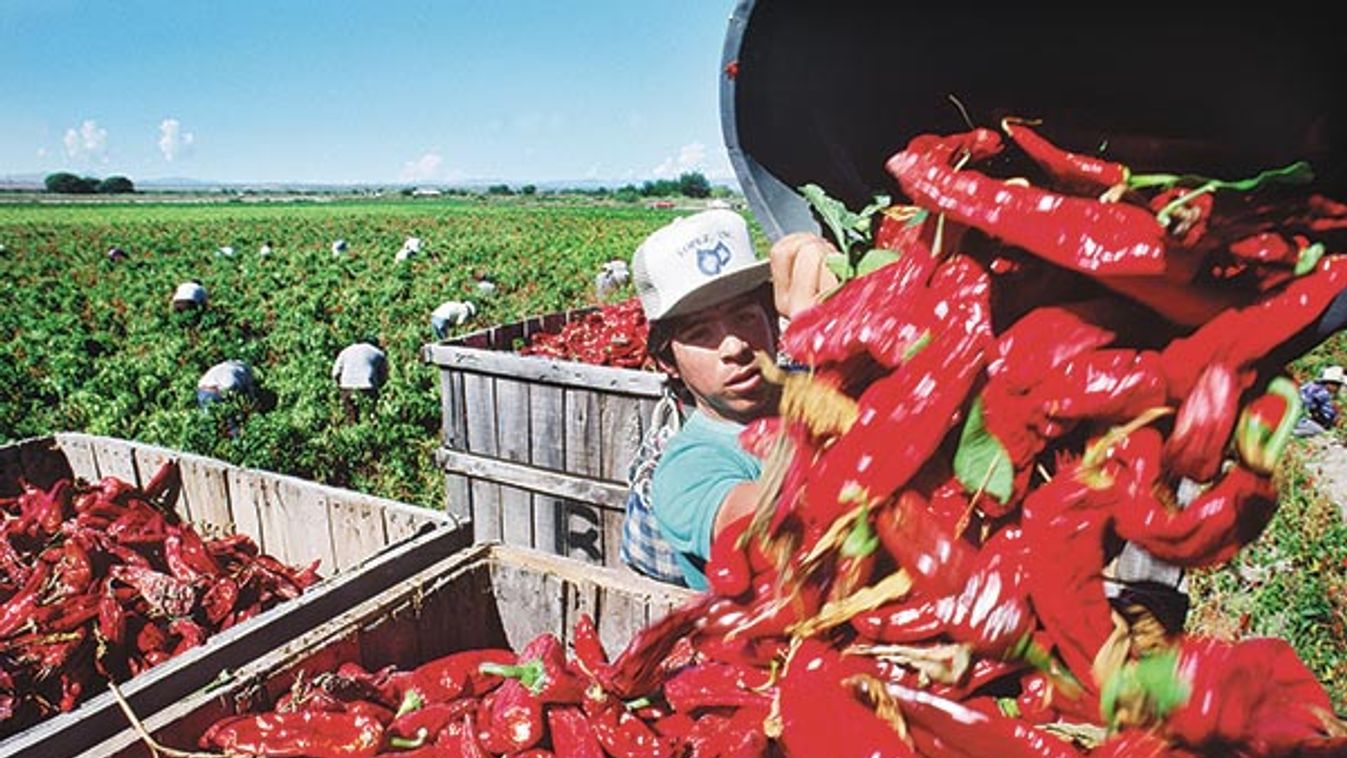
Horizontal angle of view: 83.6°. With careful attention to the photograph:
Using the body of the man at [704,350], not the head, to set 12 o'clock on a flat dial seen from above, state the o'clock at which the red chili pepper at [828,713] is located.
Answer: The red chili pepper is roughly at 1 o'clock from the man.

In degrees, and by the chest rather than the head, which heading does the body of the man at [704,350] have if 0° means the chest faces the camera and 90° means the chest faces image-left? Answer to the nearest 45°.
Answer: approximately 315°

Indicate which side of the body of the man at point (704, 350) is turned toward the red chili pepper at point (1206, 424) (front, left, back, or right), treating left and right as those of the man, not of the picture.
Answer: front

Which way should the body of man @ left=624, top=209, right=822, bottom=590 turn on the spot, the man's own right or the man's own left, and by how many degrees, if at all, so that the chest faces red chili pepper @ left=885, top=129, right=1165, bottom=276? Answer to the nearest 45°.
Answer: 0° — they already face it

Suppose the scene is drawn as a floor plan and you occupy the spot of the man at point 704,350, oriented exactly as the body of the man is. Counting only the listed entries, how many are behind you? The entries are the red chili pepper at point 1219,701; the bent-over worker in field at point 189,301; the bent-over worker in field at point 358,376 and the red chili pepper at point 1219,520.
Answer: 2

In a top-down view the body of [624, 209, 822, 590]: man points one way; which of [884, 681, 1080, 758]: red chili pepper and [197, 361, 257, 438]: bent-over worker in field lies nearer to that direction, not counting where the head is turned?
the red chili pepper

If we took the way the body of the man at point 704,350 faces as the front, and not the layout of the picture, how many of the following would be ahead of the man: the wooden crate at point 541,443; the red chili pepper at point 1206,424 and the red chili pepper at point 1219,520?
2

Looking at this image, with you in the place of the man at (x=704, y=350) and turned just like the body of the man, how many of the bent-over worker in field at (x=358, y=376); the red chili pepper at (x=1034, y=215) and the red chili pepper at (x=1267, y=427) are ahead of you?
2

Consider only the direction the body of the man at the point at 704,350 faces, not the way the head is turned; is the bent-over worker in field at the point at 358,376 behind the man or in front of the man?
behind

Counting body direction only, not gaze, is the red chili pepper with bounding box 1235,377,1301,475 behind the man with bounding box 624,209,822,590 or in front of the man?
in front

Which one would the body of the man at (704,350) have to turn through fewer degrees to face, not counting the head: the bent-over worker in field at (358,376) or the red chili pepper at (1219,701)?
the red chili pepper

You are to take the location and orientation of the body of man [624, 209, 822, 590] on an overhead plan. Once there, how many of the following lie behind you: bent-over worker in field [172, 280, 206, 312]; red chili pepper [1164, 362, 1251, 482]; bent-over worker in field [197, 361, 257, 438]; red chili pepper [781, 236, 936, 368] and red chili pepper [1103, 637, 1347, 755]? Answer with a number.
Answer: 2

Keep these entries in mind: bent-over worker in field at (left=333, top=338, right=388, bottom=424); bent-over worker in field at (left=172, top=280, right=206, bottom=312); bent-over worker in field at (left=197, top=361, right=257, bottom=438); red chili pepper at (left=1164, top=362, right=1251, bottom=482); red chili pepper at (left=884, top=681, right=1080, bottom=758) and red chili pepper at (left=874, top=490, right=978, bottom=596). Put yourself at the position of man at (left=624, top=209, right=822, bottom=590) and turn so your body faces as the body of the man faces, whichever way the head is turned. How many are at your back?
3
